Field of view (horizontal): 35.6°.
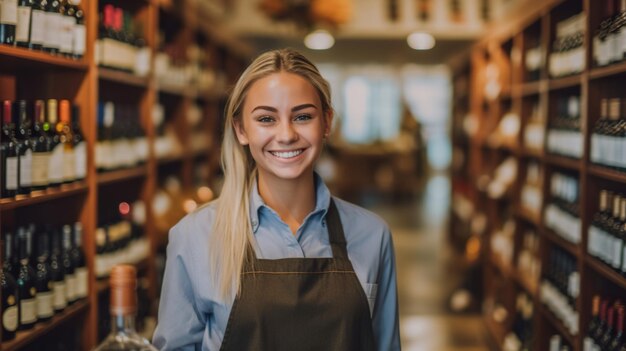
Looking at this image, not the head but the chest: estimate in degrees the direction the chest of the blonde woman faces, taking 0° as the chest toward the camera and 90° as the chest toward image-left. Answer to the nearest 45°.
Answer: approximately 0°

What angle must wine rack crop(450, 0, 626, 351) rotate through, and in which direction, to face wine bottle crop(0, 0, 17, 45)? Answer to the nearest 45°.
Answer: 0° — it already faces it

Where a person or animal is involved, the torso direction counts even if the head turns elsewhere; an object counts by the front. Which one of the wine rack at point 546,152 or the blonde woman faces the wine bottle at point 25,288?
the wine rack

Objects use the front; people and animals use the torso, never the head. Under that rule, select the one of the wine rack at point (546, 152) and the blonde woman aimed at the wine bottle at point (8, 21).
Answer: the wine rack

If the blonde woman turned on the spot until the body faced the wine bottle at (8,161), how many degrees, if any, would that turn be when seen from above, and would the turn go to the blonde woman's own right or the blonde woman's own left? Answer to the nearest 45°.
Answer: approximately 135° to the blonde woman's own right

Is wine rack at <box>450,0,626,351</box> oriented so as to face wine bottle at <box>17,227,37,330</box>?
yes

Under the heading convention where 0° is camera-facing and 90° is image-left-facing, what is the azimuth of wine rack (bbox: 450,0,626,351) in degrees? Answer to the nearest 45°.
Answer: approximately 45°

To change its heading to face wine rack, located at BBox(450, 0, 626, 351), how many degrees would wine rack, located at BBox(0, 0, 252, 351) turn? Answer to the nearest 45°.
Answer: approximately 45° to its left

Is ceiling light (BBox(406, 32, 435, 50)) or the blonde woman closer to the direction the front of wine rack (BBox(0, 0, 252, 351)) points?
the blonde woman
